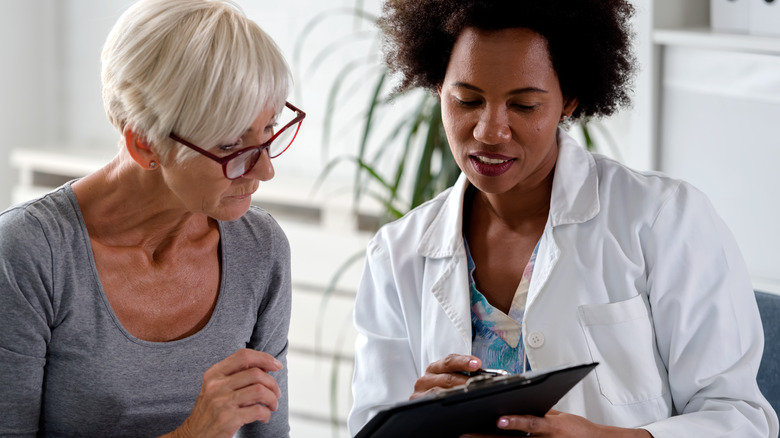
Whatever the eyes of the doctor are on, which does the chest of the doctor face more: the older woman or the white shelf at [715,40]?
the older woman

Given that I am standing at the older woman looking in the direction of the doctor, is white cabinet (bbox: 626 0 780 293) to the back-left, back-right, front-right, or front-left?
front-left

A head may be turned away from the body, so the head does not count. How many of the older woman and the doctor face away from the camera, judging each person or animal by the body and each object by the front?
0

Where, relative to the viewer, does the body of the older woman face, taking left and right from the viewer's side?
facing the viewer and to the right of the viewer

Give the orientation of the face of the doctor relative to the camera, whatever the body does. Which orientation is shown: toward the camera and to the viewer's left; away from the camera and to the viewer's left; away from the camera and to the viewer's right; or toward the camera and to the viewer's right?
toward the camera and to the viewer's left

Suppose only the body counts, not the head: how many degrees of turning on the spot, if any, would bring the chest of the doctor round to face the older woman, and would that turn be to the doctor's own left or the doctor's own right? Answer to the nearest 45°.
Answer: approximately 45° to the doctor's own right

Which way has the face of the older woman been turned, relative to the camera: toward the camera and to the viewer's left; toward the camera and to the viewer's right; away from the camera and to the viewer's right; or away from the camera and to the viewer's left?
toward the camera and to the viewer's right

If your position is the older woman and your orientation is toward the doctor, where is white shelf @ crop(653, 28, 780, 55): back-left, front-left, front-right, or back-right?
front-left

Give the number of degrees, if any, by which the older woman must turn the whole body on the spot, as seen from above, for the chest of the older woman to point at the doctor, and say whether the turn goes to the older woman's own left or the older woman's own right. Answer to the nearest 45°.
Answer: approximately 45° to the older woman's own left

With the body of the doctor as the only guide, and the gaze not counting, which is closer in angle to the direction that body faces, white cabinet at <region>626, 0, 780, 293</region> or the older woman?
the older woman

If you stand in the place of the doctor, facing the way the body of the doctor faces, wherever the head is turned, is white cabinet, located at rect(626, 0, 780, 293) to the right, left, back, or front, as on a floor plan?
back

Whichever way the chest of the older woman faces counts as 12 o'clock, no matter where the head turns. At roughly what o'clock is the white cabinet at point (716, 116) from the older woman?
The white cabinet is roughly at 10 o'clock from the older woman.

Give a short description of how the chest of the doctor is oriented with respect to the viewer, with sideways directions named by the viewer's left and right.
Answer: facing the viewer and to the left of the viewer
